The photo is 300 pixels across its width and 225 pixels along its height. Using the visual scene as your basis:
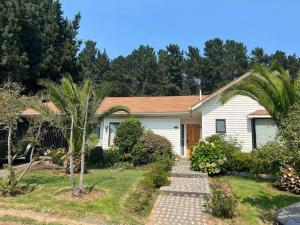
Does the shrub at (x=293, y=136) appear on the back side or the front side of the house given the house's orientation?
on the front side

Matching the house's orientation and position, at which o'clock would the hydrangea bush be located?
The hydrangea bush is roughly at 12 o'clock from the house.

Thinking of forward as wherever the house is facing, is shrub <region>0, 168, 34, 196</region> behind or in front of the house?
in front

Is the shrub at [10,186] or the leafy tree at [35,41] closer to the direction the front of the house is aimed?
the shrub

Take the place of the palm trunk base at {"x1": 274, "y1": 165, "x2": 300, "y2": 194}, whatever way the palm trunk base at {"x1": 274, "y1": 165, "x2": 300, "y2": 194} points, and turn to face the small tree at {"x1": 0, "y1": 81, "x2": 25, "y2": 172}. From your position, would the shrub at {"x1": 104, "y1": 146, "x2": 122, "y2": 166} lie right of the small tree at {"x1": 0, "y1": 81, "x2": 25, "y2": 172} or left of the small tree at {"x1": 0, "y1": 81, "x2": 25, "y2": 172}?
right

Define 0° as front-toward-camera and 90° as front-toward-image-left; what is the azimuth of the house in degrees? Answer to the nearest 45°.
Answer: approximately 0°

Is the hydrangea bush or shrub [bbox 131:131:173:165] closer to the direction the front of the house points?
the hydrangea bush

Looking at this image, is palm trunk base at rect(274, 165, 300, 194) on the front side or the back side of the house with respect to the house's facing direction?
on the front side
